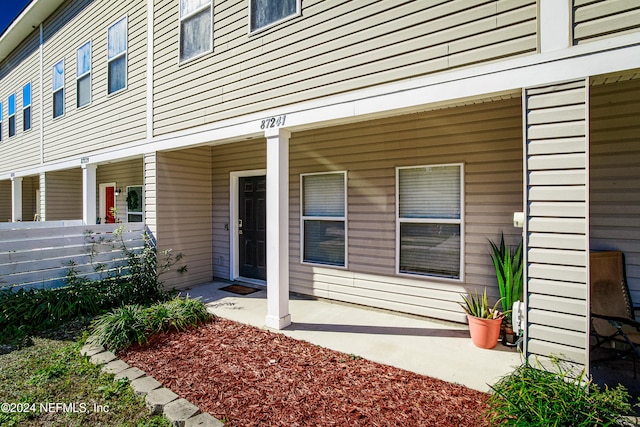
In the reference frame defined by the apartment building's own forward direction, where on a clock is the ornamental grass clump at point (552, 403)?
The ornamental grass clump is roughly at 10 o'clock from the apartment building.

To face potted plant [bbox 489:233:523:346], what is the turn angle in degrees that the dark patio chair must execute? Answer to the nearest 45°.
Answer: approximately 135° to its right

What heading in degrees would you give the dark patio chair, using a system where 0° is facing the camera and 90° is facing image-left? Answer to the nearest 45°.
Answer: approximately 315°

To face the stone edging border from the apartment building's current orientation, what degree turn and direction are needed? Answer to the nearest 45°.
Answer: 0° — it already faces it

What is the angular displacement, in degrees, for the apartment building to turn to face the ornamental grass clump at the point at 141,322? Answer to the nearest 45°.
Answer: approximately 45° to its right

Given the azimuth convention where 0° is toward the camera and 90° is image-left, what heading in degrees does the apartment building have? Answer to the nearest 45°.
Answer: approximately 45°
